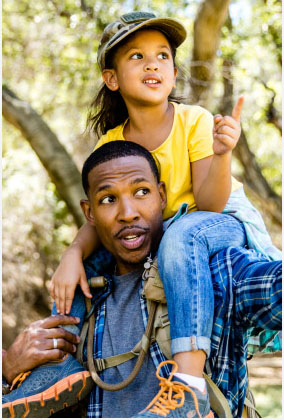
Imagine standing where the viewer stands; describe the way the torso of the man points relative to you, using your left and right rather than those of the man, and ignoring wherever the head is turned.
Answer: facing the viewer and to the left of the viewer

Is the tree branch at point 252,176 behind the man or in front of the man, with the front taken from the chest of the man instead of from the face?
behind

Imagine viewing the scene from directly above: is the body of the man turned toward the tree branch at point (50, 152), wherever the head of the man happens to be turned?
no

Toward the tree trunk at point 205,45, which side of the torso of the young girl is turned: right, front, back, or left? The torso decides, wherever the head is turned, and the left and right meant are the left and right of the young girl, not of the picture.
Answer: back

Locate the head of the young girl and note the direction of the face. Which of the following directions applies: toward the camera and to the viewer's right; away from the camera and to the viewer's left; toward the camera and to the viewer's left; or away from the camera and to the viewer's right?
toward the camera and to the viewer's right

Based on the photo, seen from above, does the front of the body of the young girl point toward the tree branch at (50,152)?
no

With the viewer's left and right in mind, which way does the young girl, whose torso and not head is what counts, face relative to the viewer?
facing the viewer

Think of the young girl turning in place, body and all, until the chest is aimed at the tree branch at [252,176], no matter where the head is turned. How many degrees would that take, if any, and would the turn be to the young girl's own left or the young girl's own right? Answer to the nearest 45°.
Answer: approximately 180°
